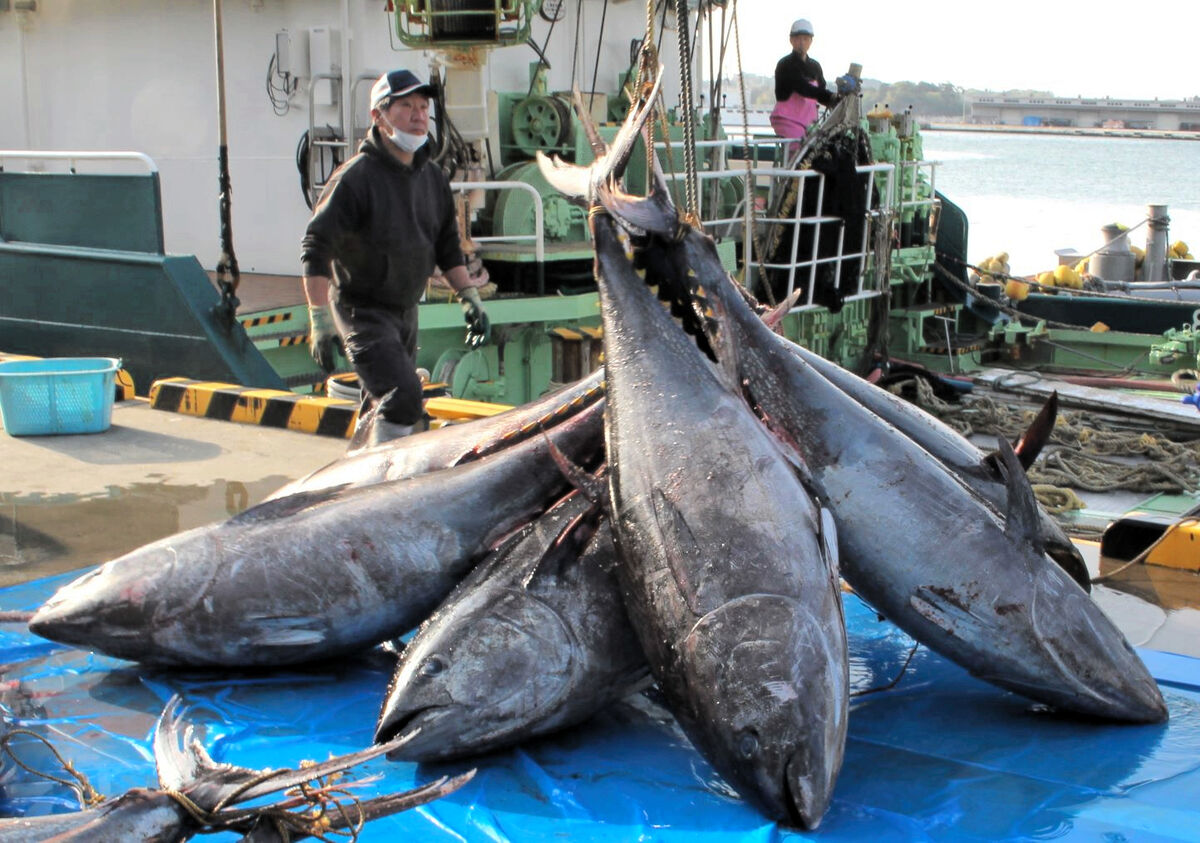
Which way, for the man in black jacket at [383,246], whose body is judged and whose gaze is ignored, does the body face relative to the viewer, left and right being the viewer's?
facing the viewer and to the right of the viewer

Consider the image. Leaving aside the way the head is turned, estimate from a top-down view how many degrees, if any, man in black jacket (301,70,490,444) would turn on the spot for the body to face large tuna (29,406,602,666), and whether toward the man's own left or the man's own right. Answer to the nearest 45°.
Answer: approximately 45° to the man's own right

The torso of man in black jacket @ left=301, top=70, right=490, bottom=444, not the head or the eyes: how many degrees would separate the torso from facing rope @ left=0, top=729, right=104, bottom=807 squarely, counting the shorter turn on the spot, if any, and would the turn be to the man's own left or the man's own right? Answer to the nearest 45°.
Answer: approximately 45° to the man's own right

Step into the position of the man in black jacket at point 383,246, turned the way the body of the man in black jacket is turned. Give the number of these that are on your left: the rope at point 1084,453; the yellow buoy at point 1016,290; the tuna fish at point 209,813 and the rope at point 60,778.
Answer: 2

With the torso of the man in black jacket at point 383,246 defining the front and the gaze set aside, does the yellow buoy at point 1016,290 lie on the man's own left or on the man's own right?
on the man's own left

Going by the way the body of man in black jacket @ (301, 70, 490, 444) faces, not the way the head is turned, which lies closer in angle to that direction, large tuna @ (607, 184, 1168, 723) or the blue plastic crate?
the large tuna

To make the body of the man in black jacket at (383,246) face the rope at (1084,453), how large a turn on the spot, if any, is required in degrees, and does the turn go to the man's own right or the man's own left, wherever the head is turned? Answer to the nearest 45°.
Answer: approximately 90° to the man's own left

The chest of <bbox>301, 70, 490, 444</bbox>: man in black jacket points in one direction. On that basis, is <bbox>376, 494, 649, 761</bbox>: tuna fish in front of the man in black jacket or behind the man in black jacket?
in front

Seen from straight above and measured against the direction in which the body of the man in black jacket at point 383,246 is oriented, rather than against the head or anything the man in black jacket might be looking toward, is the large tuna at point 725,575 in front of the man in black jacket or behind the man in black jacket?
in front

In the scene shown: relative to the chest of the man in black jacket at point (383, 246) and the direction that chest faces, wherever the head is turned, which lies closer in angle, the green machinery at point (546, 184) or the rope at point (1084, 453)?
the rope

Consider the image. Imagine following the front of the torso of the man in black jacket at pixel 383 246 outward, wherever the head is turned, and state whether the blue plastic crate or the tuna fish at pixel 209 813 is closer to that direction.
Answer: the tuna fish

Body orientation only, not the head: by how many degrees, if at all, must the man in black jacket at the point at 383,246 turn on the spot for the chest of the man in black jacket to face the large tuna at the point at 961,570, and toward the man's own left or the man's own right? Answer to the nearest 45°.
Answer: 0° — they already face it

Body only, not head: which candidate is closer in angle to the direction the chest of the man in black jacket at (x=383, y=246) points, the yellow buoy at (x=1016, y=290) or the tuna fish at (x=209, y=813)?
the tuna fish
